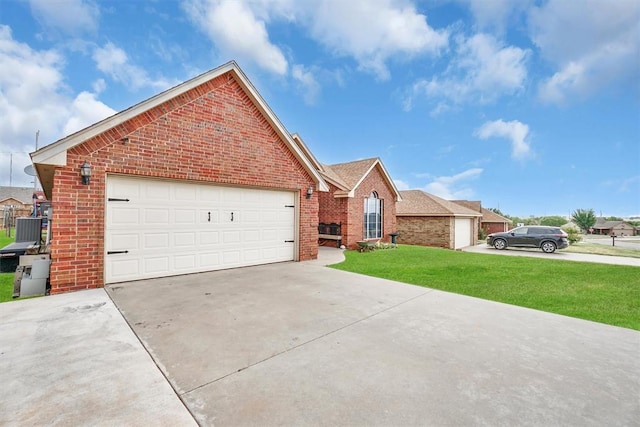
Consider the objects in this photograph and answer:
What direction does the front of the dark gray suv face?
to the viewer's left

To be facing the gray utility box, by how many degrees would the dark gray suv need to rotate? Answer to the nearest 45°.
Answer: approximately 90° to its left

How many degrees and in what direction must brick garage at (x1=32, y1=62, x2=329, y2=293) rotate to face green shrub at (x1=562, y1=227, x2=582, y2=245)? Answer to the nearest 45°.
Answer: approximately 45° to its left

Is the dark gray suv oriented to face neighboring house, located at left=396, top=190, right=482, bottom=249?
yes

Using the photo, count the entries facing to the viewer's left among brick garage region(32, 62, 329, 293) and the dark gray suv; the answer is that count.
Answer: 1

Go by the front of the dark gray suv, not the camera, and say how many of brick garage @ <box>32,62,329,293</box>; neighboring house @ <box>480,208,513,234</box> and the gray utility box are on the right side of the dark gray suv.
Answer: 1

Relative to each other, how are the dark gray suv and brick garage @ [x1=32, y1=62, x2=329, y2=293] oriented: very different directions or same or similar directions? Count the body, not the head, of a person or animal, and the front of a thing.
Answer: very different directions
